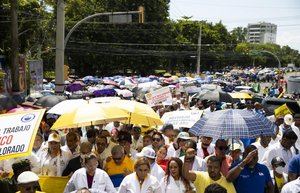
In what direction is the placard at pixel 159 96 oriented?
toward the camera

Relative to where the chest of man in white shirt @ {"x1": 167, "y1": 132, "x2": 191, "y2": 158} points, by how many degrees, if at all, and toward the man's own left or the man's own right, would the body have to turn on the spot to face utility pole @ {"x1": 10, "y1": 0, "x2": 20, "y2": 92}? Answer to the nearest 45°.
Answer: approximately 180°

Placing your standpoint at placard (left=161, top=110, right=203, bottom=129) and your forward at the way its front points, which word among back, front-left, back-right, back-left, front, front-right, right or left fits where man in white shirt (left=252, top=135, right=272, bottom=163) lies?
front-left

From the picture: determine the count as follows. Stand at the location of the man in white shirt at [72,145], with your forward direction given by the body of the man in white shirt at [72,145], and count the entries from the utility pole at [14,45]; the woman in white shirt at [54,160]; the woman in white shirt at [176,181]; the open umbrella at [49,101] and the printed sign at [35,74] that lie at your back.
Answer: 3

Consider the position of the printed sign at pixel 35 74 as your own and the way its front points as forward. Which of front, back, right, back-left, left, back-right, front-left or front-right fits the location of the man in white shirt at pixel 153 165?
front

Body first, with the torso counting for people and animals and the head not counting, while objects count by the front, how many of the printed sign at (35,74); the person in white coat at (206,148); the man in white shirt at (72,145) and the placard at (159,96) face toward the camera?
4

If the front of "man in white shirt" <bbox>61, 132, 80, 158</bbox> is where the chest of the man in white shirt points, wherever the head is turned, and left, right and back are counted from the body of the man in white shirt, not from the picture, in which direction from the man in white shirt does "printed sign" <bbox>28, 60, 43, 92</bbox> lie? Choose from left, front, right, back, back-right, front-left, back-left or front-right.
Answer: back

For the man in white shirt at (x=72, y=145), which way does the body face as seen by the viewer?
toward the camera

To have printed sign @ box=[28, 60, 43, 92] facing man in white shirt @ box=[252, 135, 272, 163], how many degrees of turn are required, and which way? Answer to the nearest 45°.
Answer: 0° — it already faces them

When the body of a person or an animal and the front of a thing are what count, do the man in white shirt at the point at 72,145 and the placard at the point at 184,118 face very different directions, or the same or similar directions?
same or similar directions

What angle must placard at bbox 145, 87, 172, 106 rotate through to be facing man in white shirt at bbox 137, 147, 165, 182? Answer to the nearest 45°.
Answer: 0° — it already faces them
